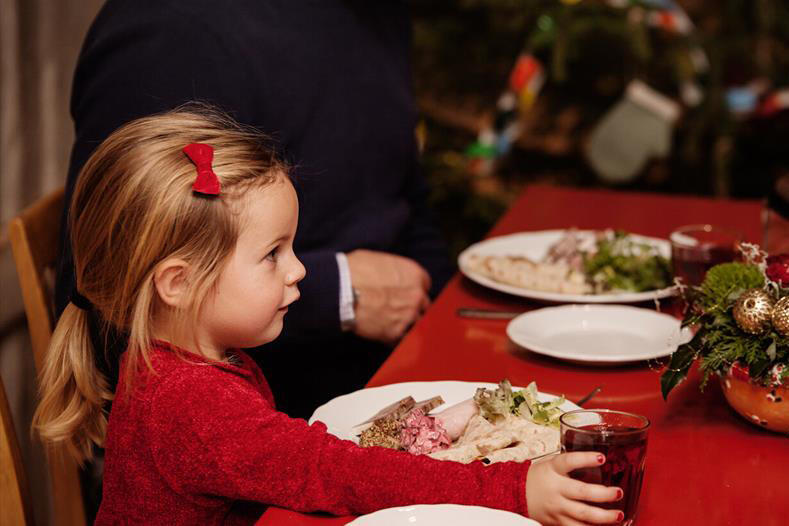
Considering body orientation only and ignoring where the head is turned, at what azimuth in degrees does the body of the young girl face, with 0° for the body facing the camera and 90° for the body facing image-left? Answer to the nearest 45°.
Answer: approximately 270°

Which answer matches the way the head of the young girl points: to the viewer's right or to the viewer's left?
to the viewer's right

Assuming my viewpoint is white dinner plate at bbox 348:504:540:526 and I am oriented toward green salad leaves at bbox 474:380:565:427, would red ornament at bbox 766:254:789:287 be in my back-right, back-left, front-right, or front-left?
front-right

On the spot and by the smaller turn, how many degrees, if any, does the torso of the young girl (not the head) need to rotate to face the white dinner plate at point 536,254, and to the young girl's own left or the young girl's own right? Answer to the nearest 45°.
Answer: approximately 45° to the young girl's own left

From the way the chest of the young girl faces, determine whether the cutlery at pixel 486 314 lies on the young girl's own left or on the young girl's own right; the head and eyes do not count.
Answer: on the young girl's own left
